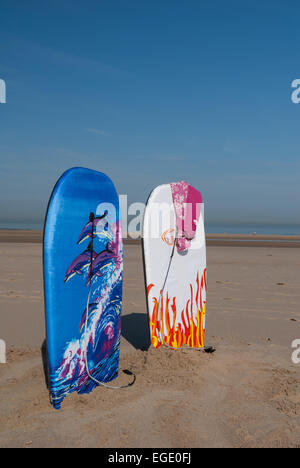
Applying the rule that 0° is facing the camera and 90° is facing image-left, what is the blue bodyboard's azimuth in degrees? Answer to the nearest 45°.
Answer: approximately 315°
